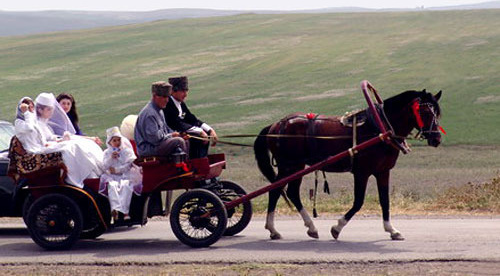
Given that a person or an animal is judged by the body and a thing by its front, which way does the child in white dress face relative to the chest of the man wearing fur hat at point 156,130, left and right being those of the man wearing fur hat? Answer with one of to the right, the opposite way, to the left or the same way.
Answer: to the right

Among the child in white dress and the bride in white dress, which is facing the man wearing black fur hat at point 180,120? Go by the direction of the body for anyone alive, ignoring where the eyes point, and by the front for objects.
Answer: the bride in white dress

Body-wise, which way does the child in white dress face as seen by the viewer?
toward the camera

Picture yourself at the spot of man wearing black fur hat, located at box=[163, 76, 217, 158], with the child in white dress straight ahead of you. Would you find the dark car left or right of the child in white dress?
right

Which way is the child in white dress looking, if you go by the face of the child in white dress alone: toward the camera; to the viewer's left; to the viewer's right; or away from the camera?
toward the camera

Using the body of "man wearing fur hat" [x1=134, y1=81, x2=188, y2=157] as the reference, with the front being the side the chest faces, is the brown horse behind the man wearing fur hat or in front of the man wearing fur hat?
in front

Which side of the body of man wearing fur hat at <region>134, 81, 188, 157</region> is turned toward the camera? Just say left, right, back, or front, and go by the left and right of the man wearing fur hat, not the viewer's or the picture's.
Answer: right

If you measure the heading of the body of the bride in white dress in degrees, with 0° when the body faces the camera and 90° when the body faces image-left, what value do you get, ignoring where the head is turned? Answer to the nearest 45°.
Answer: approximately 270°

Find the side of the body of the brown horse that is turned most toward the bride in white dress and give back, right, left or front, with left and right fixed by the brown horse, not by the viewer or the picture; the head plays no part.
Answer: back

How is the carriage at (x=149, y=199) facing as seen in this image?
to the viewer's right

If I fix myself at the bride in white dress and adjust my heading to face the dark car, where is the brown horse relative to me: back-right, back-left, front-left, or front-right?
back-right

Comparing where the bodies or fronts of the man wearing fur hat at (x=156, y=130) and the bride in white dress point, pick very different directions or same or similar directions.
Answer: same or similar directions

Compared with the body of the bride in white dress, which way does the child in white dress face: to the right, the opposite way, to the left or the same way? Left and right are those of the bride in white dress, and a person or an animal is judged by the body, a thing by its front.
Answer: to the right

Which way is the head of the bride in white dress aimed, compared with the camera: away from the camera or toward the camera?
toward the camera

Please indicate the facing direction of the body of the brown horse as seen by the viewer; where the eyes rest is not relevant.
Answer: to the viewer's right

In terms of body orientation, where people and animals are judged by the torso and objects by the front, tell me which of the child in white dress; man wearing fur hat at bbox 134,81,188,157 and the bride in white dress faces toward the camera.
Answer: the child in white dress
